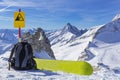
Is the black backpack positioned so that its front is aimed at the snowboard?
no
